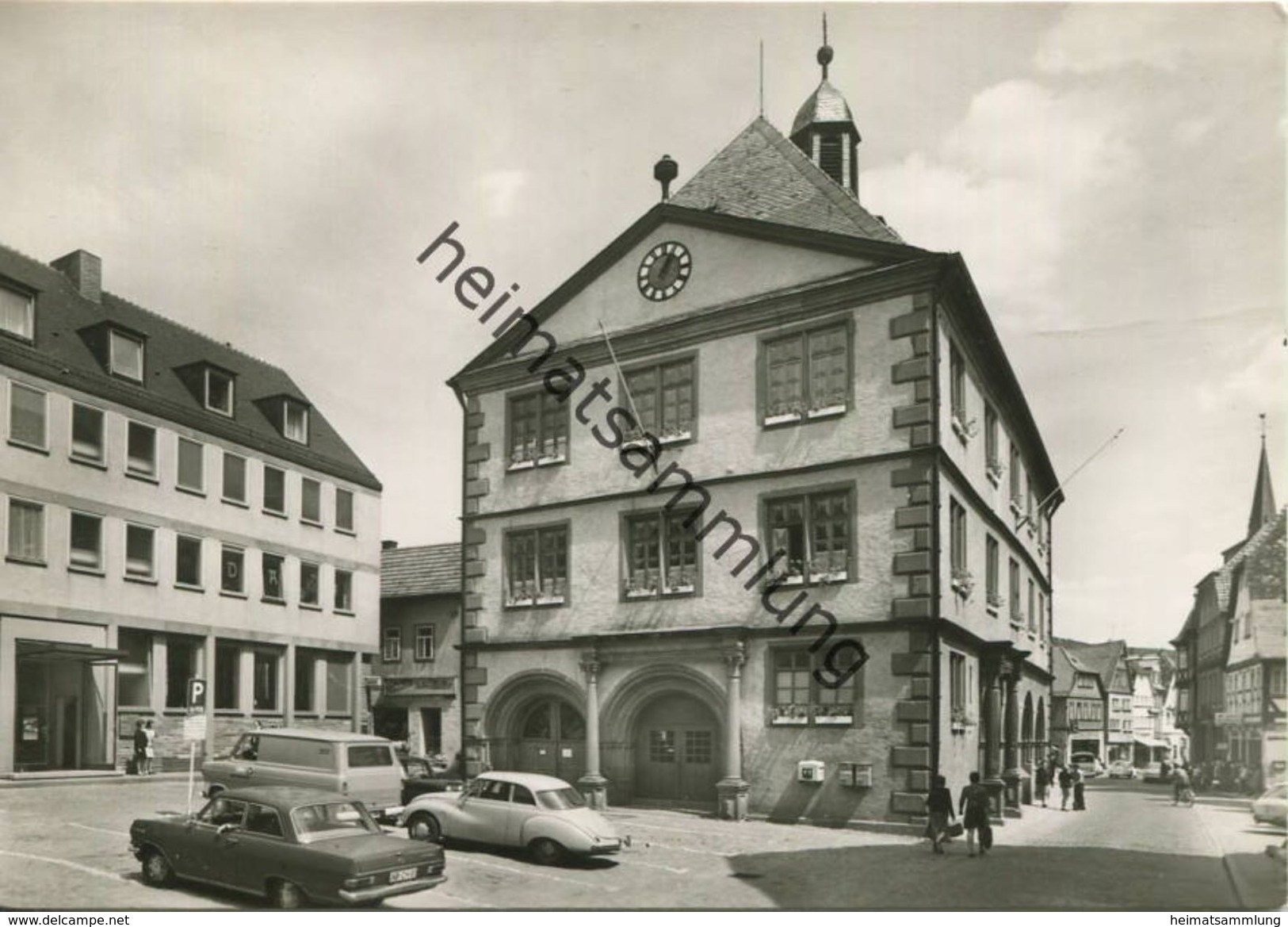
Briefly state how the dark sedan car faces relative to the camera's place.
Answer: facing away from the viewer and to the left of the viewer

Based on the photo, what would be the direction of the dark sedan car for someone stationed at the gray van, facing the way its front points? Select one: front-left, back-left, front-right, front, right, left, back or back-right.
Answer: back-left

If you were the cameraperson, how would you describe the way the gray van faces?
facing away from the viewer and to the left of the viewer

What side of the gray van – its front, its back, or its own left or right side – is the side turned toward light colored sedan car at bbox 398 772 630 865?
back

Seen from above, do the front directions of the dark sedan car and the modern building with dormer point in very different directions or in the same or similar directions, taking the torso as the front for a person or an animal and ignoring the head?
very different directions
